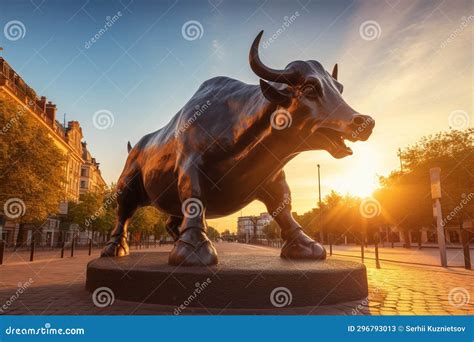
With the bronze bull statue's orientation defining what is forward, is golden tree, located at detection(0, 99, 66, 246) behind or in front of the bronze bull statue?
behind

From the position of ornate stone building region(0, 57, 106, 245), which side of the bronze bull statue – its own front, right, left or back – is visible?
back

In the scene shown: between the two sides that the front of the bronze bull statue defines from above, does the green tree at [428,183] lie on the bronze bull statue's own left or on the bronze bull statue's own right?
on the bronze bull statue's own left

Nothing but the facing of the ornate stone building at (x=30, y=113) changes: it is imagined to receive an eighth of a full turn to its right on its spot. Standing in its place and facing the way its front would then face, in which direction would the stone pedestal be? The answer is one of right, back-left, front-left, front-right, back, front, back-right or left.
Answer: front

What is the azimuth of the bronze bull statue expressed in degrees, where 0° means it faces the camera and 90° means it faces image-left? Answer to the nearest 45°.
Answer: approximately 315°

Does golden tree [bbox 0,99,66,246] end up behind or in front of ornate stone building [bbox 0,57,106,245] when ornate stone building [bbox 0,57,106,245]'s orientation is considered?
in front

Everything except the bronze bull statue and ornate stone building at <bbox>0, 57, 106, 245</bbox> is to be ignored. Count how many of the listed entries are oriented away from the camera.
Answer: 0

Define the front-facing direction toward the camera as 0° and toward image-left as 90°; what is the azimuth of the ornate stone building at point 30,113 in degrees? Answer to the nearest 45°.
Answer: approximately 315°

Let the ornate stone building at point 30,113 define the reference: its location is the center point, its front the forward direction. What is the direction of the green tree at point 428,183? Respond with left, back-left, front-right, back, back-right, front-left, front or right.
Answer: front
